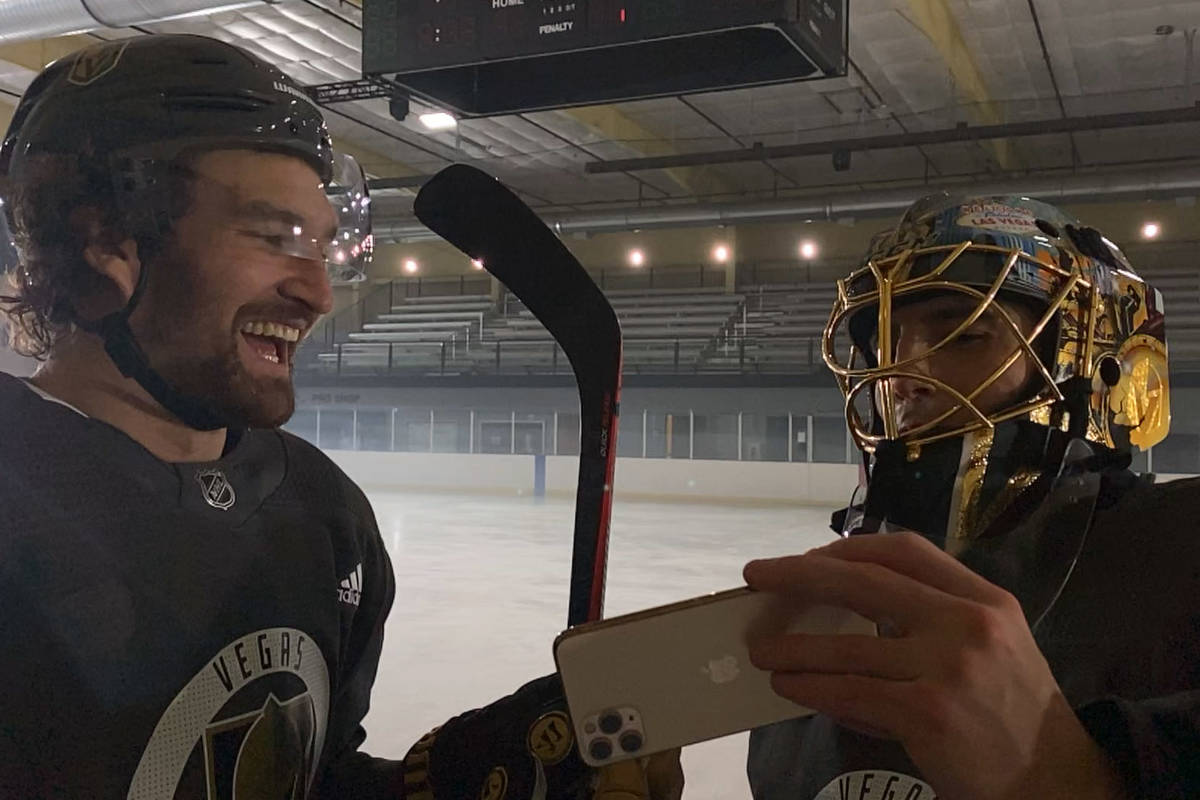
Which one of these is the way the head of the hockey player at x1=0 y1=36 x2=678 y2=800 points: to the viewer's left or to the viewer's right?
to the viewer's right

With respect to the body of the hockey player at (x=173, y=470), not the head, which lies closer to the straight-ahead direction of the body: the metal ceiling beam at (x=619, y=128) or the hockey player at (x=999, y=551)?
the hockey player

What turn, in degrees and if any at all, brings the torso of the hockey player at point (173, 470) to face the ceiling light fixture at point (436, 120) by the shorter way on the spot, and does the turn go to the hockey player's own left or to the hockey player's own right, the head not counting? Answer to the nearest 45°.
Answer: approximately 135° to the hockey player's own left

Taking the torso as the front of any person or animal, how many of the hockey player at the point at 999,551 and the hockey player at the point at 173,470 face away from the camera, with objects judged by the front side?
0

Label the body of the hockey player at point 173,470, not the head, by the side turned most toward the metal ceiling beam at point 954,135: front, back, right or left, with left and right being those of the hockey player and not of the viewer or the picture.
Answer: left

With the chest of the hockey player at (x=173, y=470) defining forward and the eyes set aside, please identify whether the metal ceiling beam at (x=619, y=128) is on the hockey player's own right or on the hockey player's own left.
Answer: on the hockey player's own left

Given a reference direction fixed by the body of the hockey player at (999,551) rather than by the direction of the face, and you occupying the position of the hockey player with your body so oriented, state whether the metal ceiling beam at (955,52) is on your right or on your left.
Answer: on your right

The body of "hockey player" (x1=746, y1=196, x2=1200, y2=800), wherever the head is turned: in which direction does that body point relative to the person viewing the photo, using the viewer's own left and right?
facing the viewer and to the left of the viewer

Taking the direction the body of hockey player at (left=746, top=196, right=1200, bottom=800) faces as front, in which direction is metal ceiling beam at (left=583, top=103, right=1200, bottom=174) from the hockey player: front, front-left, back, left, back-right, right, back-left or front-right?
back-right

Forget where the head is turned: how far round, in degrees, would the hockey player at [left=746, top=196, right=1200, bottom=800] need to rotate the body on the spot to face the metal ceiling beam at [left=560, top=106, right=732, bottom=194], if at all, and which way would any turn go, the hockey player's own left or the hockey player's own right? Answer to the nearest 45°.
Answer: approximately 135° to the hockey player's own right

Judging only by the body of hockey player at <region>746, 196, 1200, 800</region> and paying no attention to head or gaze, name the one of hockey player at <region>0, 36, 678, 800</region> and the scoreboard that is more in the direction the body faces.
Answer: the hockey player

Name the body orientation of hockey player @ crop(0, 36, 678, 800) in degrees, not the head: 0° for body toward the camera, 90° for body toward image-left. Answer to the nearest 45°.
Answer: approximately 315°
